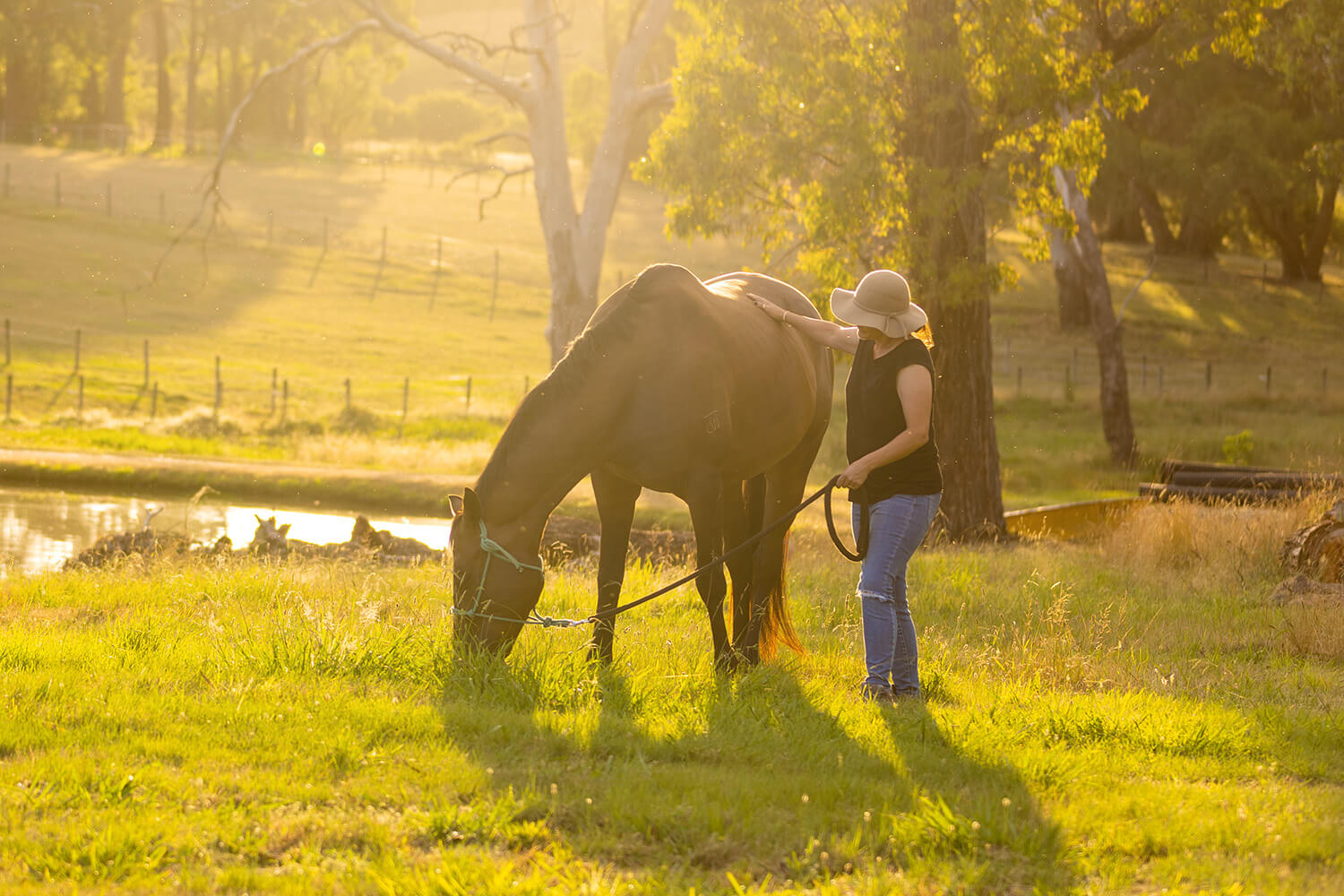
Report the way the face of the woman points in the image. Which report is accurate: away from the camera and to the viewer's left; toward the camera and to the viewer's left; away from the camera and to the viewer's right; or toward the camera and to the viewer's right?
toward the camera and to the viewer's left

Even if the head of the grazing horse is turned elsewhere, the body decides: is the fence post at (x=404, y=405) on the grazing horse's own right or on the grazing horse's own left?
on the grazing horse's own right

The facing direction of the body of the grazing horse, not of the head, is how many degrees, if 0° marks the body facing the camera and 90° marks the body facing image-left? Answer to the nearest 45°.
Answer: approximately 45°

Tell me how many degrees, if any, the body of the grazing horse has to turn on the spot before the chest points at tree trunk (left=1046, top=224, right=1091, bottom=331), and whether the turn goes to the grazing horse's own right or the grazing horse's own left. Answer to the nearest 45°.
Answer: approximately 135° to the grazing horse's own right

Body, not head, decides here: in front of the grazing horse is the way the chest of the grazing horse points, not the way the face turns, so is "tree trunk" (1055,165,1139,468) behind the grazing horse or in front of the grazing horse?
behind

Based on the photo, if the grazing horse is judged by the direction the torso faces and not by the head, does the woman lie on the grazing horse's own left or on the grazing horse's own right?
on the grazing horse's own left
